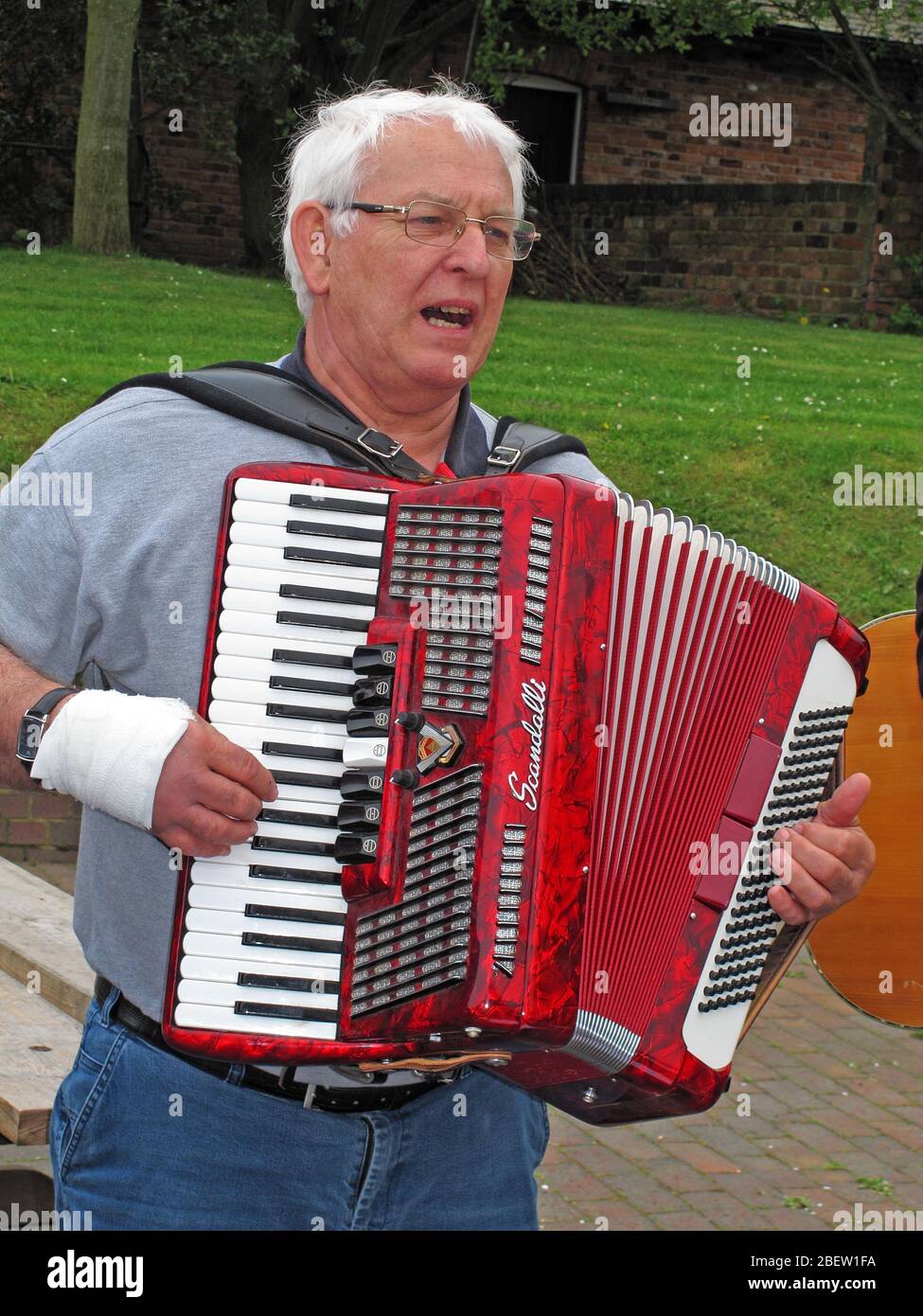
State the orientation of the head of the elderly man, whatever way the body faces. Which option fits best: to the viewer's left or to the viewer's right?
to the viewer's right

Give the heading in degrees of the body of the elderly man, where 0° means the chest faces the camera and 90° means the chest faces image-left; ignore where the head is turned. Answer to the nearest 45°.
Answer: approximately 315°

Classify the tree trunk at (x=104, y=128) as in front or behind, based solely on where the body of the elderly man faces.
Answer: behind
